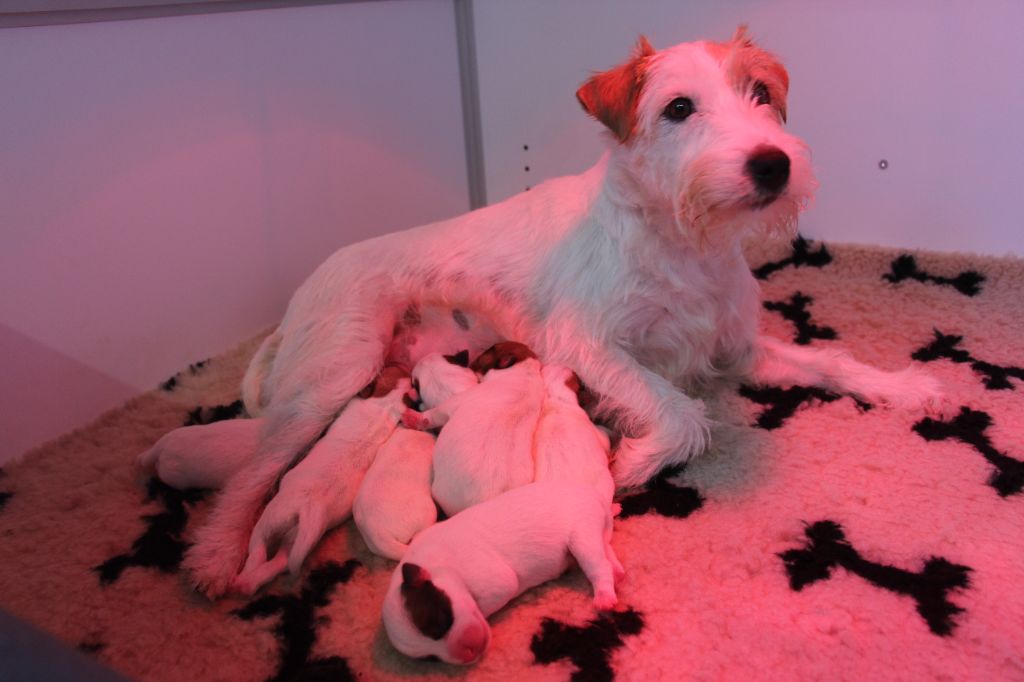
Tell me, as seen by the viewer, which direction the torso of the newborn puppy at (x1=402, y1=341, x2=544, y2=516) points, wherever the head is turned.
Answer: away from the camera

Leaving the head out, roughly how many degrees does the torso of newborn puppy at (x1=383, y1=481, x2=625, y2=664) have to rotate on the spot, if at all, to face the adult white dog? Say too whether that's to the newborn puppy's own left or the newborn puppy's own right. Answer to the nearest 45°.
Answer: approximately 180°

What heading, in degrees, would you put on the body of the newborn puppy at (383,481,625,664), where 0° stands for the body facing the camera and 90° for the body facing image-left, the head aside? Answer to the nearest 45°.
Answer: approximately 45°

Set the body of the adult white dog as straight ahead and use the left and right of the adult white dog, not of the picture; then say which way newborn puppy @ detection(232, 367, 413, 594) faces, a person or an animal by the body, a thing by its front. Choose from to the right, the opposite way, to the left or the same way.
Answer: to the left

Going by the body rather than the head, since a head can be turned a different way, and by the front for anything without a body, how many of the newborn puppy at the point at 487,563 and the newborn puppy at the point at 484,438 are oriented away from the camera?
1

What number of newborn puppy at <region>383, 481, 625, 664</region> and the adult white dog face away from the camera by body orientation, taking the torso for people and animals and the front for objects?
0

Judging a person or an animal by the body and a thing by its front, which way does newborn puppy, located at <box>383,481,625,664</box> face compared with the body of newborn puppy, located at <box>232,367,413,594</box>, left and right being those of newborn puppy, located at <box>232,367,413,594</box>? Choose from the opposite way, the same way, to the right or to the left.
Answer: the opposite way

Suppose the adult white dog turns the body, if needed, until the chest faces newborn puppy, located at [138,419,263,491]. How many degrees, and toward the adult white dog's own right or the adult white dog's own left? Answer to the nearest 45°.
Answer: approximately 135° to the adult white dog's own right

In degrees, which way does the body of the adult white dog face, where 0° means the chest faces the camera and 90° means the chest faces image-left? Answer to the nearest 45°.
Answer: approximately 315°
